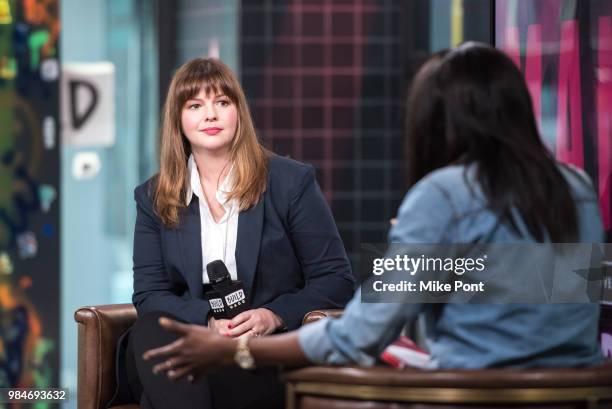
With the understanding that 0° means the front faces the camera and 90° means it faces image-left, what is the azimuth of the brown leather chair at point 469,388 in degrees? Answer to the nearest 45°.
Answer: approximately 180°

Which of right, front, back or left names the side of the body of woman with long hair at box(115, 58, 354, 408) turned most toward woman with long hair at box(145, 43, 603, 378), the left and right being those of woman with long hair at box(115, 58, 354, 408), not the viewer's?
front

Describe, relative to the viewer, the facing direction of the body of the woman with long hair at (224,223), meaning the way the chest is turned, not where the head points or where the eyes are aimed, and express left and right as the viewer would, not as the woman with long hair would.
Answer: facing the viewer

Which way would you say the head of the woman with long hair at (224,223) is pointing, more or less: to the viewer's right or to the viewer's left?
to the viewer's right

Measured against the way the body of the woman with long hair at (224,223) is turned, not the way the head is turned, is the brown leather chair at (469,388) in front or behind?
in front

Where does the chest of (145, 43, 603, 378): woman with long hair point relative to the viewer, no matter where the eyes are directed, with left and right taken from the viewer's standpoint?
facing away from the viewer and to the left of the viewer

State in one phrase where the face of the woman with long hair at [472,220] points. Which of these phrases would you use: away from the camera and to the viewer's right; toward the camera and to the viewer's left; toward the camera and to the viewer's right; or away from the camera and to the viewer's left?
away from the camera and to the viewer's left

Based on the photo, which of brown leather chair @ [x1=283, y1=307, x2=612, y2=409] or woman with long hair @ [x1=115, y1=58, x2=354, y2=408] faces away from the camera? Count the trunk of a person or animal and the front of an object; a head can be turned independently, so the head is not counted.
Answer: the brown leather chair

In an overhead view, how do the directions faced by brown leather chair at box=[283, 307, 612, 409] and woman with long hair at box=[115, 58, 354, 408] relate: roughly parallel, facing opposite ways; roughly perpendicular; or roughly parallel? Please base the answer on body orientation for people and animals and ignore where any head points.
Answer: roughly parallel, facing opposite ways

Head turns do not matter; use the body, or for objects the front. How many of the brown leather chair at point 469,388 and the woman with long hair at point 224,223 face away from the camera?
1

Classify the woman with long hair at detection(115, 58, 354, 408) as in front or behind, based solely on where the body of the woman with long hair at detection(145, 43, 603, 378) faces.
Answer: in front
